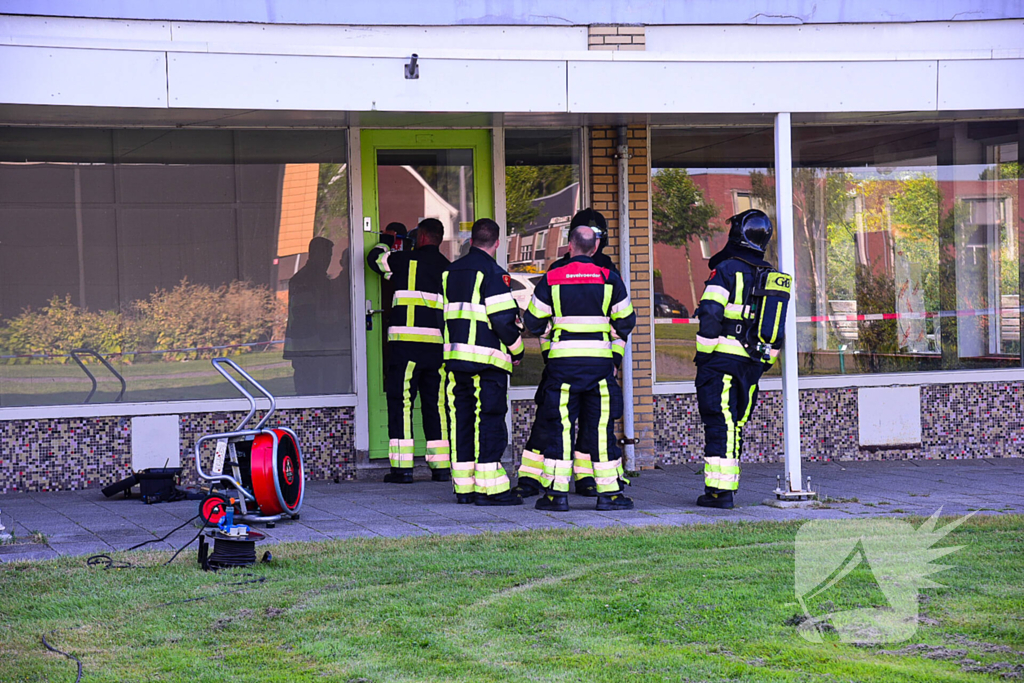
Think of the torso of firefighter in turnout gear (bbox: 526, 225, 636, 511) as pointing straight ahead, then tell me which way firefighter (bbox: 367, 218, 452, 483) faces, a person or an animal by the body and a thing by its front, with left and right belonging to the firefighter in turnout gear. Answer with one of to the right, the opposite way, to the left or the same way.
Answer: the same way

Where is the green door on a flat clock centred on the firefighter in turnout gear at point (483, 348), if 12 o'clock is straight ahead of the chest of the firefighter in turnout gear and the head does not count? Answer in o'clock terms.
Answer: The green door is roughly at 10 o'clock from the firefighter in turnout gear.

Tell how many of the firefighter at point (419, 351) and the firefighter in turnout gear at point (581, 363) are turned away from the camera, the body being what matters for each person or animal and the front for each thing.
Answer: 2

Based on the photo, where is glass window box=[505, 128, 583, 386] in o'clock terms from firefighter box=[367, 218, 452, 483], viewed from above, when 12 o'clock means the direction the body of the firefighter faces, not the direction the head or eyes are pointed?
The glass window is roughly at 2 o'clock from the firefighter.

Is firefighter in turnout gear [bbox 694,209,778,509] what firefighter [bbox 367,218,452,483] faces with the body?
no

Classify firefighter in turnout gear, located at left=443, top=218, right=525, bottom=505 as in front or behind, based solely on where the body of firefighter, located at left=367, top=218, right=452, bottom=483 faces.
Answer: behind

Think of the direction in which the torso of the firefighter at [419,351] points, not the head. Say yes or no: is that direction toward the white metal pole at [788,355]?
no

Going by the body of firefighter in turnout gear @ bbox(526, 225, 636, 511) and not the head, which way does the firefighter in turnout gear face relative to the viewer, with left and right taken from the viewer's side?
facing away from the viewer

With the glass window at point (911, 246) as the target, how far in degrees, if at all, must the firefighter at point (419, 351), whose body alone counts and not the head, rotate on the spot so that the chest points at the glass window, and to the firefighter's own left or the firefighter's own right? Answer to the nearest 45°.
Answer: approximately 90° to the firefighter's own right

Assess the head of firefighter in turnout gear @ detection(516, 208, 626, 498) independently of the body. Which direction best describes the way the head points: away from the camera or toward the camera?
away from the camera

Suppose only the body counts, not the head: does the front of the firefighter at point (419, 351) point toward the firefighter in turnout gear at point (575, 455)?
no

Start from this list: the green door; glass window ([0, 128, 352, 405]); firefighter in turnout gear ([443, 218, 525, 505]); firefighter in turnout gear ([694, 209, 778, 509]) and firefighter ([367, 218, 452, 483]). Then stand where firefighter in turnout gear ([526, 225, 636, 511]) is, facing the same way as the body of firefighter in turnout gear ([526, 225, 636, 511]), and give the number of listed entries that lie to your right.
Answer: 1

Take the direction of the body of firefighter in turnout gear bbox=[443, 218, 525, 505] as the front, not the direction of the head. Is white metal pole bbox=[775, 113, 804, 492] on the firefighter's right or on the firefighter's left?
on the firefighter's right

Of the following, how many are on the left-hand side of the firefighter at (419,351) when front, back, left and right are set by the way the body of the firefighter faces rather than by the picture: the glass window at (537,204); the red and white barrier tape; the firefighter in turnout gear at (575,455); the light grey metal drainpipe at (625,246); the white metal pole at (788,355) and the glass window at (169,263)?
1

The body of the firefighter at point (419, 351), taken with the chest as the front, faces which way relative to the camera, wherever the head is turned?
away from the camera

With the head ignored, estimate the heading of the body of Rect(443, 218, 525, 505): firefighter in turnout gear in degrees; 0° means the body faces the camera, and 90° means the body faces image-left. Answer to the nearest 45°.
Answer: approximately 225°

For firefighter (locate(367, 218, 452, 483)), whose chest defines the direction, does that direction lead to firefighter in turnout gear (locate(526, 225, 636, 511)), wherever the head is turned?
no
